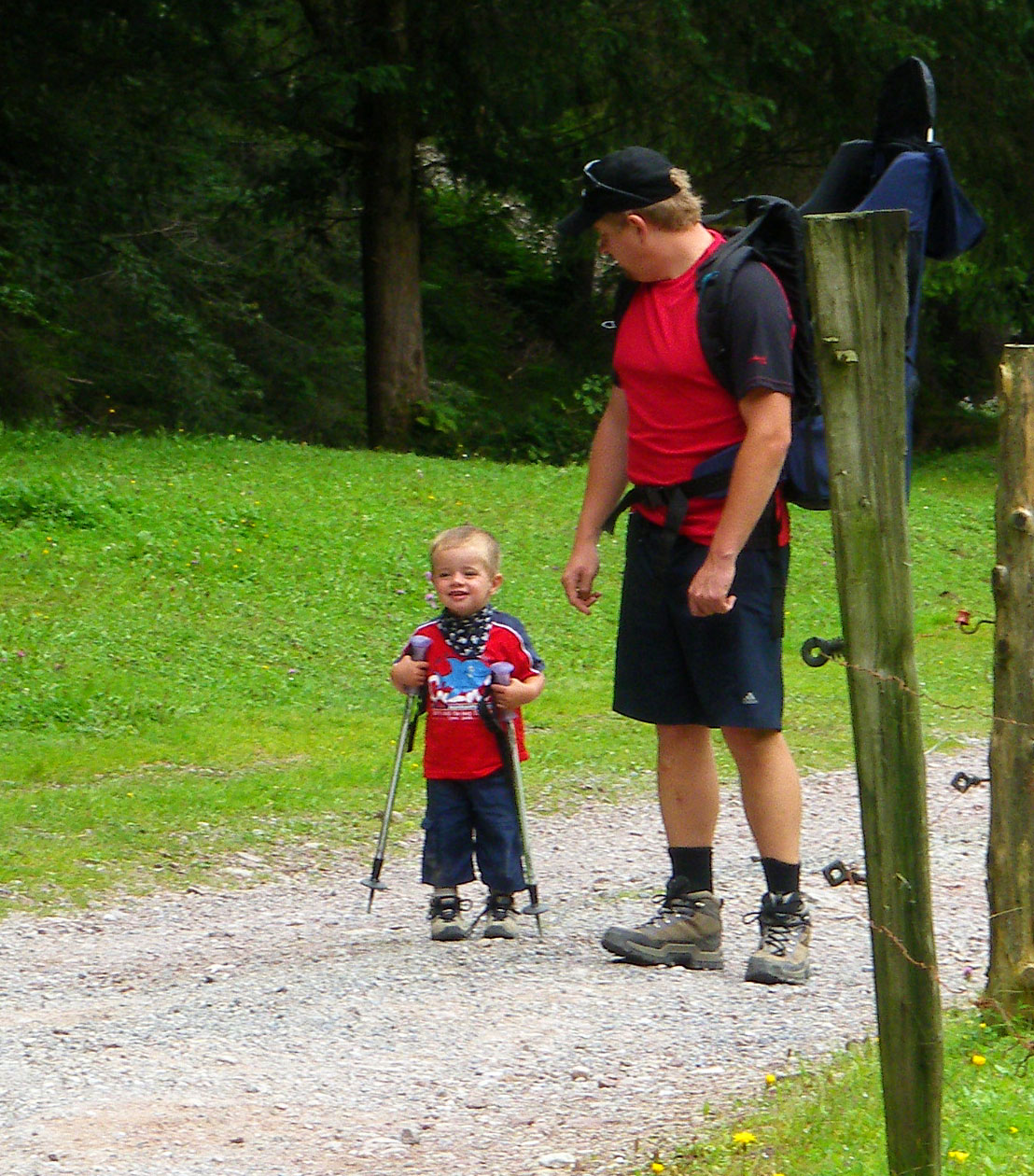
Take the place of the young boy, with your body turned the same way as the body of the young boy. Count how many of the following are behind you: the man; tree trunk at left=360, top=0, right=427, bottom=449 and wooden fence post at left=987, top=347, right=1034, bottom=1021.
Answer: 1

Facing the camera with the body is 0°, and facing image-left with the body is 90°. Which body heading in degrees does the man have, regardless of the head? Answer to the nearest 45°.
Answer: approximately 45°

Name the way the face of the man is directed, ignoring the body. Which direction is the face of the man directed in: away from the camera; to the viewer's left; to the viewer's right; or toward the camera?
to the viewer's left

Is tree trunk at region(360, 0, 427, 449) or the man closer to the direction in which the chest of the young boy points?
the man

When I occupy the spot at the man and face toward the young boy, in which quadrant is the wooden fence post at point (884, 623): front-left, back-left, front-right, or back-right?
back-left

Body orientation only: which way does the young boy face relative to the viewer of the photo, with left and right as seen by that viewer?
facing the viewer

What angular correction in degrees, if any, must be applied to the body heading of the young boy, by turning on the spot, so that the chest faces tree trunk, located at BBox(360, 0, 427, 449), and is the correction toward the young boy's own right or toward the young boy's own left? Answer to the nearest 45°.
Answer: approximately 180°

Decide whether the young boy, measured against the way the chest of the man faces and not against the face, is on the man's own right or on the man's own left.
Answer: on the man's own right

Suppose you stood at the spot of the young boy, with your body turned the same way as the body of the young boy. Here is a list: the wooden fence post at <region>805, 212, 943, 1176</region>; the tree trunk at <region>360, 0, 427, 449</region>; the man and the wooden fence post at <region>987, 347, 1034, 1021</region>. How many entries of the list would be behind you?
1

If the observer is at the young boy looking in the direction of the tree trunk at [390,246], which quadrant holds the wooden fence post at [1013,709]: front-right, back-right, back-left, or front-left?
back-right

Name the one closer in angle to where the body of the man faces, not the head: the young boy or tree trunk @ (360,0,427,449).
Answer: the young boy

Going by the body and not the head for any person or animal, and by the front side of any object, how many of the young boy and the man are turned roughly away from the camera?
0
